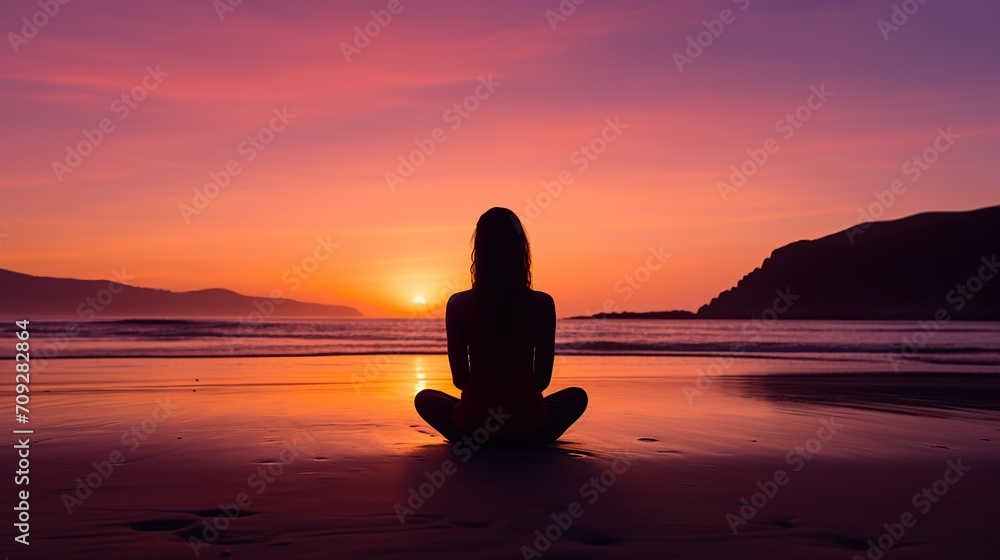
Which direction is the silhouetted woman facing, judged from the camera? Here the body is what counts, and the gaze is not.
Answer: away from the camera

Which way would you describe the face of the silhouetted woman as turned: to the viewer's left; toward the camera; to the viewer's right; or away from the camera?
away from the camera
